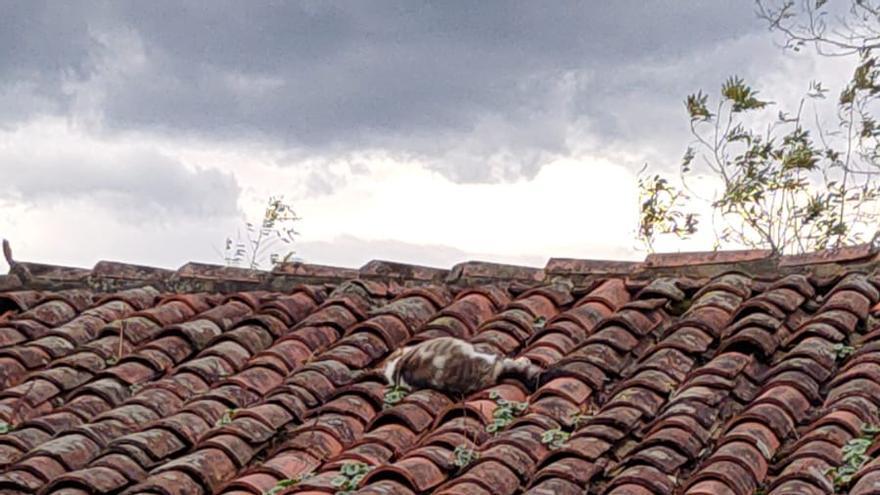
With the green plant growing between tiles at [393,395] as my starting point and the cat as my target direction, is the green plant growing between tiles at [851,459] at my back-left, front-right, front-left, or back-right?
front-right
